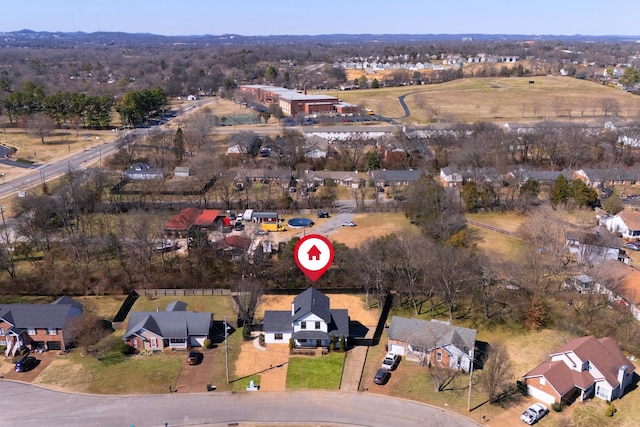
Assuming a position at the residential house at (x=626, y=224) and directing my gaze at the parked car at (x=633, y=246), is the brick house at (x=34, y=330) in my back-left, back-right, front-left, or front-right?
front-right

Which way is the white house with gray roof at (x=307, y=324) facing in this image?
toward the camera

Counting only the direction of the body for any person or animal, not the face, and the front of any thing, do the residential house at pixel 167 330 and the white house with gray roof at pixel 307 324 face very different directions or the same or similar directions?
same or similar directions

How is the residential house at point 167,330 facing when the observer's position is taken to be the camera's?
facing the viewer

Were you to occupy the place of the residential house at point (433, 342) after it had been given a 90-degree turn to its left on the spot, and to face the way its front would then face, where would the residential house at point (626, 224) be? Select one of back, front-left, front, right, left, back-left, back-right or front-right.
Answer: front-left

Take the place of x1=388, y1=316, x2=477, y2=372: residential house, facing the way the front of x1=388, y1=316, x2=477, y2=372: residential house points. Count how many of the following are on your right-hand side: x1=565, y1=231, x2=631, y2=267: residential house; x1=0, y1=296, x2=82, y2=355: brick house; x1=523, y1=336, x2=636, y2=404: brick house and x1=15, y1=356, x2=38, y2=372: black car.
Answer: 2

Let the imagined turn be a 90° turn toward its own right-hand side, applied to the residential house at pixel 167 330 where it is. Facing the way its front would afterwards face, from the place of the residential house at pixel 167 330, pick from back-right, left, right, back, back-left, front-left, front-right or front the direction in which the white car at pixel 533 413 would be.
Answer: back-left

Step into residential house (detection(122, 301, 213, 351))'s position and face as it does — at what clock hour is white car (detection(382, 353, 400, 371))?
The white car is roughly at 10 o'clock from the residential house.

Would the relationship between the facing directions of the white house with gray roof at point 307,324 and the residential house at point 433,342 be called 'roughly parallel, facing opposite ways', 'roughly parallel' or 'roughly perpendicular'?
roughly parallel

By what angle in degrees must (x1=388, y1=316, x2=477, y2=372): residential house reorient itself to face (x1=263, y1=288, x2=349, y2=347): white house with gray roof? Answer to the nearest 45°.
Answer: approximately 90° to its right

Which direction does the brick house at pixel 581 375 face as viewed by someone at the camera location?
facing the viewer and to the left of the viewer

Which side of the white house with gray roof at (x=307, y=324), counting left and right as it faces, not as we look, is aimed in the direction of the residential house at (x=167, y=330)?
right

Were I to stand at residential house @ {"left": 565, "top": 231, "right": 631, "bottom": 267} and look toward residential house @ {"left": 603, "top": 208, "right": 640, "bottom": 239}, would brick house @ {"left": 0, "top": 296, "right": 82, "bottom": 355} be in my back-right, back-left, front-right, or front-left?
back-left
